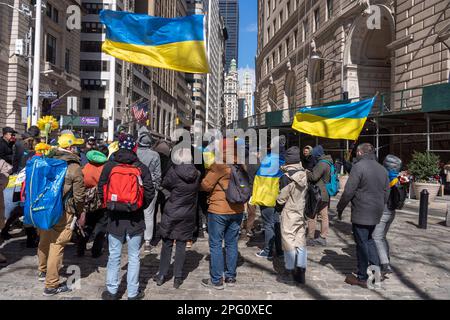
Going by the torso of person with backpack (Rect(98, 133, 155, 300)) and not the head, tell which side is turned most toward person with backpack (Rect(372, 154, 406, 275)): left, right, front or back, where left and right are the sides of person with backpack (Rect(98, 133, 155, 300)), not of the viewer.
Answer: right

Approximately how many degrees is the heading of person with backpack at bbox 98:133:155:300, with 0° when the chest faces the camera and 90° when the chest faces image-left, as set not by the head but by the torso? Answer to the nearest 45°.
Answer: approximately 180°

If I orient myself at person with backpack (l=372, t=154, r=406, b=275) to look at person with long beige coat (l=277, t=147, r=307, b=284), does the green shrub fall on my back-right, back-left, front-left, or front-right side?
back-right

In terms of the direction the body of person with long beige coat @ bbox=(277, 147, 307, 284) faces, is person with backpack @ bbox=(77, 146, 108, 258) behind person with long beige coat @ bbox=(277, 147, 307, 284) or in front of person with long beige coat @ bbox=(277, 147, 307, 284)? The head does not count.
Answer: in front

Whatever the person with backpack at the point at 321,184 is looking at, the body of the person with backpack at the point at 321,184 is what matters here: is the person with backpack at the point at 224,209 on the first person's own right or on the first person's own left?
on the first person's own left

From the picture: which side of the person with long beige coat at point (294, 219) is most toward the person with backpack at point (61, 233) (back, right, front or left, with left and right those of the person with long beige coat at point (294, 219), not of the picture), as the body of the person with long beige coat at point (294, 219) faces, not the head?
left

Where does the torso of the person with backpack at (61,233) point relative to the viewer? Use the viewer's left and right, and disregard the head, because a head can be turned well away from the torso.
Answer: facing to the right of the viewer

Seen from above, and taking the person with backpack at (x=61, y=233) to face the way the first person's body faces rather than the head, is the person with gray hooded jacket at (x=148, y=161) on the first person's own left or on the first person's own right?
on the first person's own left

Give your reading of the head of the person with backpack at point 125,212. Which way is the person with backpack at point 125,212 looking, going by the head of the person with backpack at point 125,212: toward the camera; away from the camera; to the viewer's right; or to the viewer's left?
away from the camera

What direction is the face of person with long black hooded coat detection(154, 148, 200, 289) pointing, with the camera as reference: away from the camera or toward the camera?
away from the camera

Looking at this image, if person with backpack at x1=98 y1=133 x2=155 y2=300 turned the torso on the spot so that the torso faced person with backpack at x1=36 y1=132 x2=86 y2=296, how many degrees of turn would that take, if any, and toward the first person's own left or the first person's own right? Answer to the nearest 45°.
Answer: approximately 45° to the first person's own left

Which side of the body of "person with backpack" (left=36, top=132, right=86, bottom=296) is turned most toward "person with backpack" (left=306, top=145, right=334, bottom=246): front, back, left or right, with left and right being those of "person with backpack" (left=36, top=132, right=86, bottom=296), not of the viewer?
front
